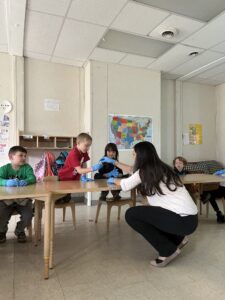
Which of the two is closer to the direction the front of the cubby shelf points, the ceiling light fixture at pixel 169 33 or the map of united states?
the ceiling light fixture

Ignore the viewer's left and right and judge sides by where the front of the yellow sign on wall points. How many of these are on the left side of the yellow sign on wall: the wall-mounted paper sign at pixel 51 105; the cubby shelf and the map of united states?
0

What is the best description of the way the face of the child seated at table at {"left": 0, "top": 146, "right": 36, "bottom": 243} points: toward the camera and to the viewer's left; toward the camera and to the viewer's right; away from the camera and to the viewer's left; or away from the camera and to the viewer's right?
toward the camera and to the viewer's right

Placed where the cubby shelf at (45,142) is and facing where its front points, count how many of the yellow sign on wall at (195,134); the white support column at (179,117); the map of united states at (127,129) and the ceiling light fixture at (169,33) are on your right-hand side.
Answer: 0

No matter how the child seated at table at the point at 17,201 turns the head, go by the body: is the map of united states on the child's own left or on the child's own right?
on the child's own left

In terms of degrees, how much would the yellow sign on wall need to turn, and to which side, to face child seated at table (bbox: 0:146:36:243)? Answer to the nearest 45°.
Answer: approximately 45° to its right

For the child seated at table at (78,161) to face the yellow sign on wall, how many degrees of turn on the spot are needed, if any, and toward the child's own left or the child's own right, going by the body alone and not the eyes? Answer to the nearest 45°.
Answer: approximately 90° to the child's own left

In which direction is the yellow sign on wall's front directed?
toward the camera

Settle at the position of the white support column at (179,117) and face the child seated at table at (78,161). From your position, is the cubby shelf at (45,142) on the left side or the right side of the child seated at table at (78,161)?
right

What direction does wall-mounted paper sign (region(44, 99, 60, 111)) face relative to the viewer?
toward the camera

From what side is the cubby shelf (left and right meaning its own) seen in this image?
front

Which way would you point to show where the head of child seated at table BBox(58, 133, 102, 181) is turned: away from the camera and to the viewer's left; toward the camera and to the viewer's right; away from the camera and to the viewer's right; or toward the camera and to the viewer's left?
toward the camera and to the viewer's right

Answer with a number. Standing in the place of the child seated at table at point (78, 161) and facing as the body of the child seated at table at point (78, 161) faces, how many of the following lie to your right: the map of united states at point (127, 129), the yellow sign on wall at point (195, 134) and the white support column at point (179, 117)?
0

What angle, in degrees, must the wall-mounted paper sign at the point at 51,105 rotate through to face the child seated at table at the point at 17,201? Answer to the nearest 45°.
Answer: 0° — it already faces them

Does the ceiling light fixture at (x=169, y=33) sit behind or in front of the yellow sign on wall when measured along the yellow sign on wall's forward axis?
in front
